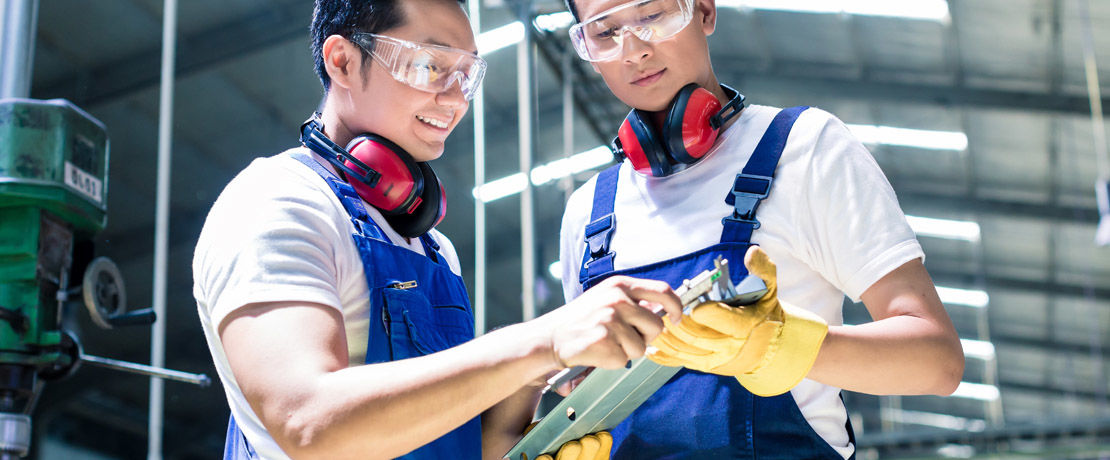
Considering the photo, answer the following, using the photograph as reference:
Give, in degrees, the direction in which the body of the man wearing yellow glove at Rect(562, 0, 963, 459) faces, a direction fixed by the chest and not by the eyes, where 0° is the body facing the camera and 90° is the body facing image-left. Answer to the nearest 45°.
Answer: approximately 45°

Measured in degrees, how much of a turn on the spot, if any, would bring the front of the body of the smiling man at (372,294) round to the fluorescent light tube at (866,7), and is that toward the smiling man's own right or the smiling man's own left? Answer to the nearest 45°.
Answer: approximately 90° to the smiling man's own left

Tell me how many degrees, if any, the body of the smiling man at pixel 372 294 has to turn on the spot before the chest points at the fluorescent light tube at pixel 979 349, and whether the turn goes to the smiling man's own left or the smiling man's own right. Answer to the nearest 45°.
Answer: approximately 90° to the smiling man's own left

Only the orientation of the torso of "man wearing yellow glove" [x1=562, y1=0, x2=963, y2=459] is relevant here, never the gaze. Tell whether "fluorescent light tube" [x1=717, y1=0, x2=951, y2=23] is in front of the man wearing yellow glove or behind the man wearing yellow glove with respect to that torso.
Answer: behind

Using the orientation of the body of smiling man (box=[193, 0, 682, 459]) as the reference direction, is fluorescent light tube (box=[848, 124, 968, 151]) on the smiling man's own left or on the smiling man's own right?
on the smiling man's own left

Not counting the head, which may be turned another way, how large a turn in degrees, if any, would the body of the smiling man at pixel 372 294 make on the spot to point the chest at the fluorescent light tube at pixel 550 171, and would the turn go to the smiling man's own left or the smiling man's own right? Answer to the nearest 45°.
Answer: approximately 135° to the smiling man's own left

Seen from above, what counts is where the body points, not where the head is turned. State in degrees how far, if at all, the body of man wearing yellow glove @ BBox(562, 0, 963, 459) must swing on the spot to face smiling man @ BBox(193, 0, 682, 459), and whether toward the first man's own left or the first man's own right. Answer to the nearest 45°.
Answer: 0° — they already face them

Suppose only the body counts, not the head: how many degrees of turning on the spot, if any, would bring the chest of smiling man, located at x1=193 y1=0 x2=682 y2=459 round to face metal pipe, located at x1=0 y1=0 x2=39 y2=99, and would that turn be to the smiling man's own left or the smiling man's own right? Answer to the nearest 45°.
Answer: approximately 180°
